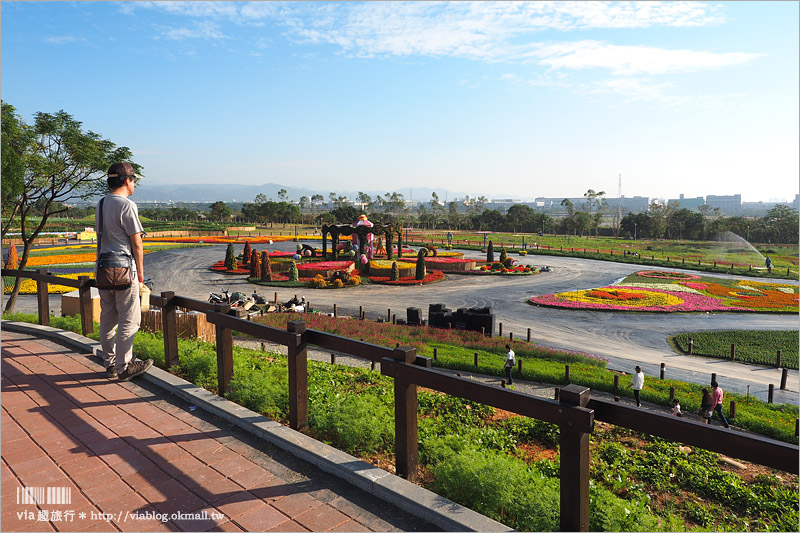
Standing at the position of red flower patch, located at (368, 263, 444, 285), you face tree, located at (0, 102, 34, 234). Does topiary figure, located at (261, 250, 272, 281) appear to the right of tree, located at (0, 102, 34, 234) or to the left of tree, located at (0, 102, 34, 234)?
right

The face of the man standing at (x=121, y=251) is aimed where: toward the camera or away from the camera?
away from the camera

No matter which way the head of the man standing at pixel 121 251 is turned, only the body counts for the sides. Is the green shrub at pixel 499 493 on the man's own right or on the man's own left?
on the man's own right

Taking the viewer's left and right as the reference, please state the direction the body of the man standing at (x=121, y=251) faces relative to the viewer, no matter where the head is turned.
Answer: facing away from the viewer and to the right of the viewer

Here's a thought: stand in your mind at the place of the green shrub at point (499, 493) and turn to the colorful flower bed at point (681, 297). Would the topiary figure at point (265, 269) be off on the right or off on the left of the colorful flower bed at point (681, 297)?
left

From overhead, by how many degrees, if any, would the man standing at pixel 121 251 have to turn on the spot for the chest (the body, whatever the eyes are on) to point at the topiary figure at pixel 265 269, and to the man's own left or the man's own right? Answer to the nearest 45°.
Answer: approximately 45° to the man's own left

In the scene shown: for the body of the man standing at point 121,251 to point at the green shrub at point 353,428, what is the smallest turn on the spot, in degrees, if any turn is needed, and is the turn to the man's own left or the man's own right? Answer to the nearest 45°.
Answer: approximately 90° to the man's own right
